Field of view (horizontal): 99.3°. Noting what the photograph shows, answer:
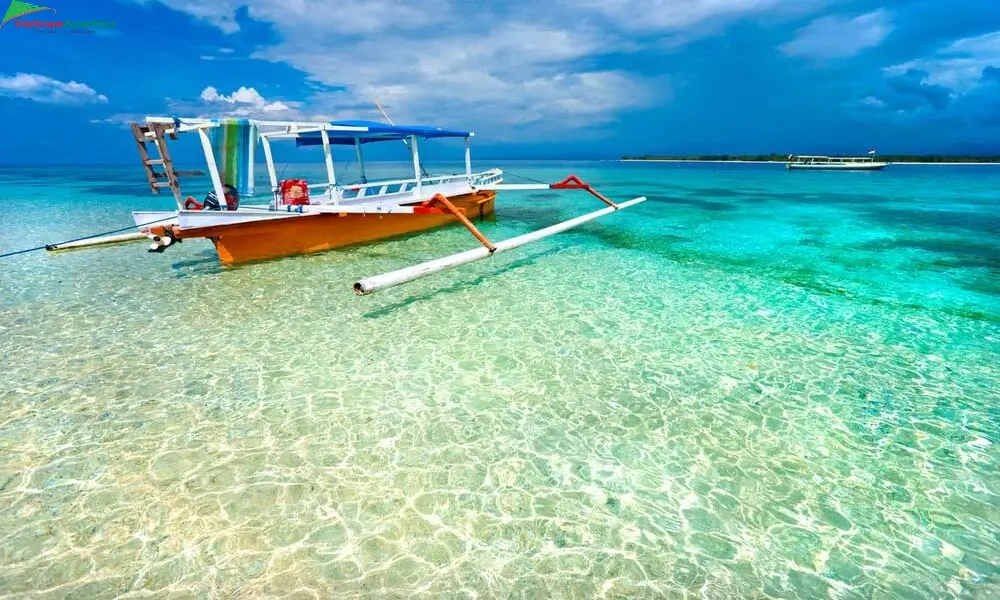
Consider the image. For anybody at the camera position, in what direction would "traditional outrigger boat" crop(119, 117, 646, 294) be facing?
facing away from the viewer and to the right of the viewer
